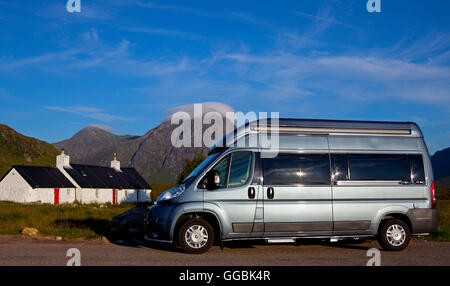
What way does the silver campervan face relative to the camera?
to the viewer's left
